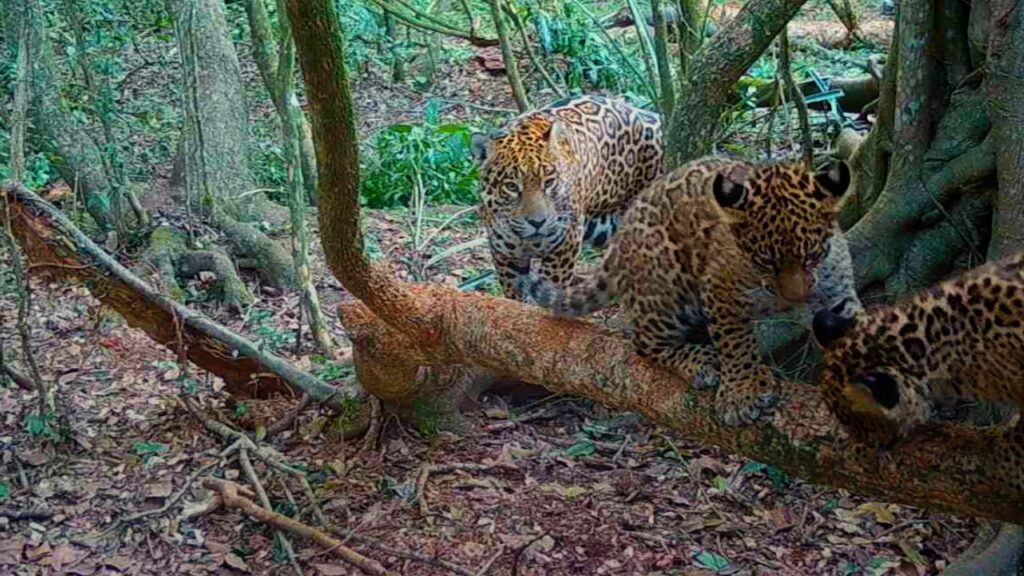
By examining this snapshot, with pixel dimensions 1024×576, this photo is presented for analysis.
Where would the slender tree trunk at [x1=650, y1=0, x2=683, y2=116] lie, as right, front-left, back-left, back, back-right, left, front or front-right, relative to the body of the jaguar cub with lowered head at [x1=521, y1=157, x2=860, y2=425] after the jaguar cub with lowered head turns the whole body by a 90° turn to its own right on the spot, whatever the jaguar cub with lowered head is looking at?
back-right

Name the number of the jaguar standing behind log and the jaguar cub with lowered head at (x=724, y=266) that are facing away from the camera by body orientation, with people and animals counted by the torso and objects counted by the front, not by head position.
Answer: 0

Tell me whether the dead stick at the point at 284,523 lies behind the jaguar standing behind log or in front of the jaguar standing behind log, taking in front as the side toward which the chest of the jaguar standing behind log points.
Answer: in front

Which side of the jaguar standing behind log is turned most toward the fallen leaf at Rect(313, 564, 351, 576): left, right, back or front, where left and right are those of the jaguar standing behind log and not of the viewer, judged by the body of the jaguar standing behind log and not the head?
front

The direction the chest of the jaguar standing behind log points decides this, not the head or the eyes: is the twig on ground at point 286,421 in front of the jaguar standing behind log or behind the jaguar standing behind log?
in front

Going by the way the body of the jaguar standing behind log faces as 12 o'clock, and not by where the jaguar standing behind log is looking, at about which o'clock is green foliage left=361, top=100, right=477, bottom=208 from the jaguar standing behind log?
The green foliage is roughly at 4 o'clock from the jaguar standing behind log.

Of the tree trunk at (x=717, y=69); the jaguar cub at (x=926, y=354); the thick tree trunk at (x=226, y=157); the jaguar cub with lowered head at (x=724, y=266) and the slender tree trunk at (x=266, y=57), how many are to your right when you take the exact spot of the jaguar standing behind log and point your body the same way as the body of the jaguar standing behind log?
2

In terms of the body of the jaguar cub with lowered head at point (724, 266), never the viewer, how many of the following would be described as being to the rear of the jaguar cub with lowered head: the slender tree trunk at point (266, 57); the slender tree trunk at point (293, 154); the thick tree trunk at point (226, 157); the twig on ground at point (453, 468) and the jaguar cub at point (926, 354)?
4

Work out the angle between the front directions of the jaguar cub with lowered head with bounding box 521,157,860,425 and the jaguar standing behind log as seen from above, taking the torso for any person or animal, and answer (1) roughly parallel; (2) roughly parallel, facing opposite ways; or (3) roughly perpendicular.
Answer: roughly perpendicular

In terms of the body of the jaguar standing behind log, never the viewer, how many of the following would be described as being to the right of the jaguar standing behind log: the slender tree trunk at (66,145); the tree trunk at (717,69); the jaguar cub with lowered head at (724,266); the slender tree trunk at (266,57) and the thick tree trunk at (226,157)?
3

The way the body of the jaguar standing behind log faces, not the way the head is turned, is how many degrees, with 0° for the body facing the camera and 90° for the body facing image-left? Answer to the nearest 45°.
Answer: approximately 45°

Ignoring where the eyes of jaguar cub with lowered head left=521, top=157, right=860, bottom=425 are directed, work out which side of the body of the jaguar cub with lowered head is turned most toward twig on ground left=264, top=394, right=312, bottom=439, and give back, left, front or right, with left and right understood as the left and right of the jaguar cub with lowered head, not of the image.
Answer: back

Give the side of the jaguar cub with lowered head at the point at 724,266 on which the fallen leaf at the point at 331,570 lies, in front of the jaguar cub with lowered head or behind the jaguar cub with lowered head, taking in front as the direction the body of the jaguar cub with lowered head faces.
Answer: behind

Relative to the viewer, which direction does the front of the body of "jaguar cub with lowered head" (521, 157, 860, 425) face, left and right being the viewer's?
facing the viewer and to the right of the viewer

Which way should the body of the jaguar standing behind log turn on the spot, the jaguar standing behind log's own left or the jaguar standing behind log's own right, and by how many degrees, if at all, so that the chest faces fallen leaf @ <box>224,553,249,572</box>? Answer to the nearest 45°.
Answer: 0° — it already faces it
